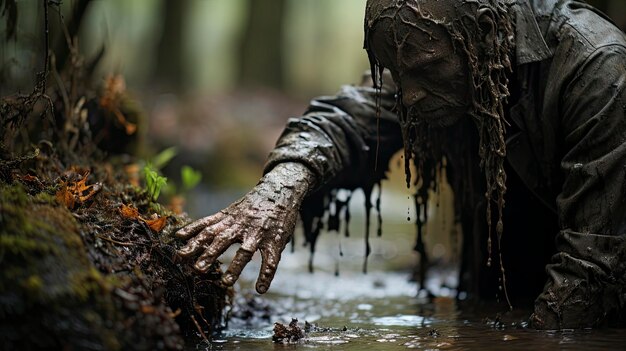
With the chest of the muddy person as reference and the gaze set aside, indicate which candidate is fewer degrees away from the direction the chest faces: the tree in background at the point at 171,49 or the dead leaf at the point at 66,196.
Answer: the dead leaf

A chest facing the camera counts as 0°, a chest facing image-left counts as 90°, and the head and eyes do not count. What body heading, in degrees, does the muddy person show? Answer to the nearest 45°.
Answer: approximately 45°

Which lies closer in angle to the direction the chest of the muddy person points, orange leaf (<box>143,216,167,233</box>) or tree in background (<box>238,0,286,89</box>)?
the orange leaf

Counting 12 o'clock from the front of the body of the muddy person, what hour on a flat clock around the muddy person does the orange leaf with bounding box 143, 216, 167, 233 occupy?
The orange leaf is roughly at 1 o'clock from the muddy person.

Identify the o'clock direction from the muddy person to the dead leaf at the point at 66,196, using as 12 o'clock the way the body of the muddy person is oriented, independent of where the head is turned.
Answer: The dead leaf is roughly at 1 o'clock from the muddy person.

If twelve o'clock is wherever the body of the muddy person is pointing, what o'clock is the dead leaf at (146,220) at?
The dead leaf is roughly at 1 o'clock from the muddy person.

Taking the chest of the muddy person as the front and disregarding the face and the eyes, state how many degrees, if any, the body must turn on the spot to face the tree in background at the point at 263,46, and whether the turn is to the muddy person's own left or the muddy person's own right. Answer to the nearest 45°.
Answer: approximately 135° to the muddy person's own right

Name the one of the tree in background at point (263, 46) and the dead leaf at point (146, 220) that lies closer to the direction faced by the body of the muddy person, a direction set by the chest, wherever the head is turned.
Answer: the dead leaf

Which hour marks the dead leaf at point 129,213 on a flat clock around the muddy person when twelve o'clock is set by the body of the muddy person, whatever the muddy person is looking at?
The dead leaf is roughly at 1 o'clock from the muddy person.
